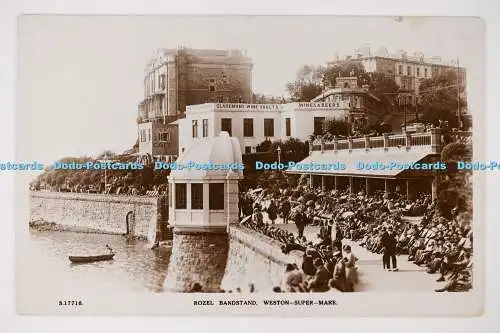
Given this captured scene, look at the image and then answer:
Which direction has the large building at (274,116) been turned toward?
toward the camera
